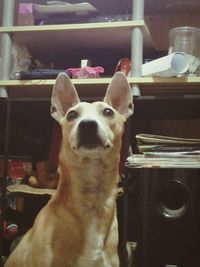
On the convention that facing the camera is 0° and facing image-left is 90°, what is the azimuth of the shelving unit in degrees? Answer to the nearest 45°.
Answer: approximately 0°

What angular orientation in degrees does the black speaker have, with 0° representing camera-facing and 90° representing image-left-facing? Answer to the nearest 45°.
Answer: approximately 0°

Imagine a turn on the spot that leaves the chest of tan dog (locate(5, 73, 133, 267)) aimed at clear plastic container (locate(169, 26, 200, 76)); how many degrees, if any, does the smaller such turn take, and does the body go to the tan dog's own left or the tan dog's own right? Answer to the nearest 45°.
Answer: approximately 90° to the tan dog's own left
